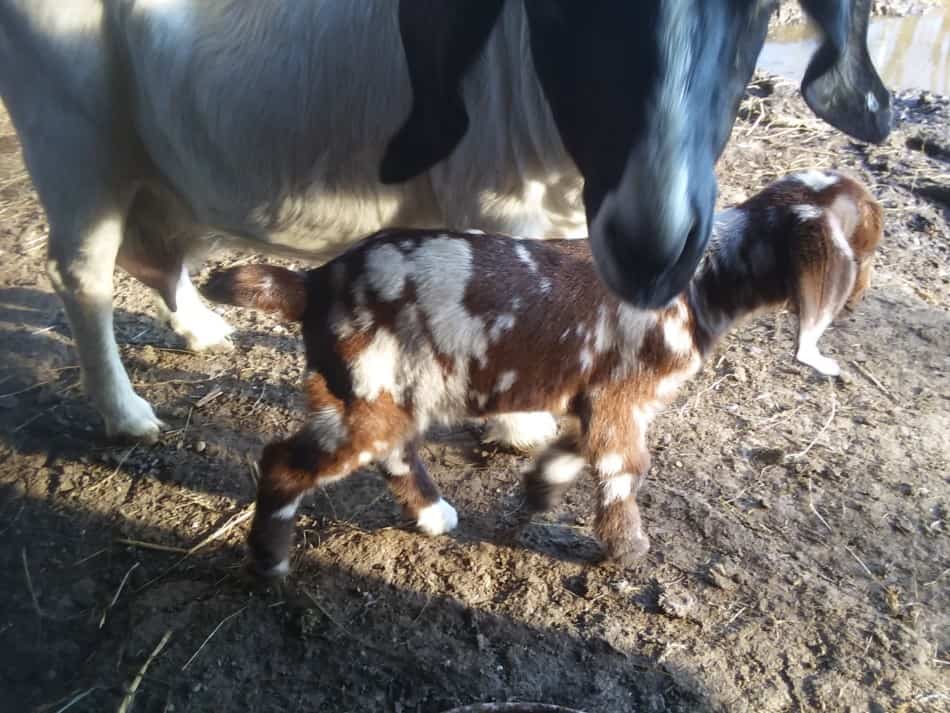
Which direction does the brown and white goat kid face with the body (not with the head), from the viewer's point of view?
to the viewer's right
